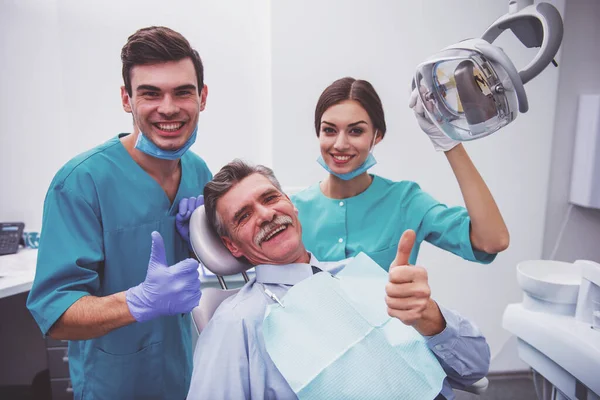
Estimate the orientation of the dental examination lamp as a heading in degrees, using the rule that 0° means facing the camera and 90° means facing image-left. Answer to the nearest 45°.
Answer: approximately 45°
